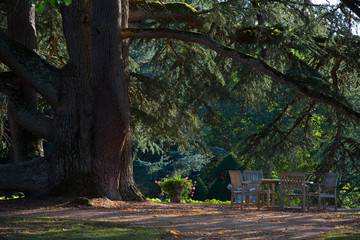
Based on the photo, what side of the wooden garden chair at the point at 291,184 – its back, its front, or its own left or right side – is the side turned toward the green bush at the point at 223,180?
front

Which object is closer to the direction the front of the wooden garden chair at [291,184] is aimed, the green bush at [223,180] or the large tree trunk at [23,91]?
the green bush

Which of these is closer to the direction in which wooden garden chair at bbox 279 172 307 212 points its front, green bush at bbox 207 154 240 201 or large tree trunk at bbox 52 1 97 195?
the green bush

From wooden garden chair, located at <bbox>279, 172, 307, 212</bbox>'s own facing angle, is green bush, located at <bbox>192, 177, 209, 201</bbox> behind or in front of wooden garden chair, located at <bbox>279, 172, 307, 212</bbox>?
in front

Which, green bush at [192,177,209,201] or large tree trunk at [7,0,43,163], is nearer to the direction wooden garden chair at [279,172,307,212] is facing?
the green bush
